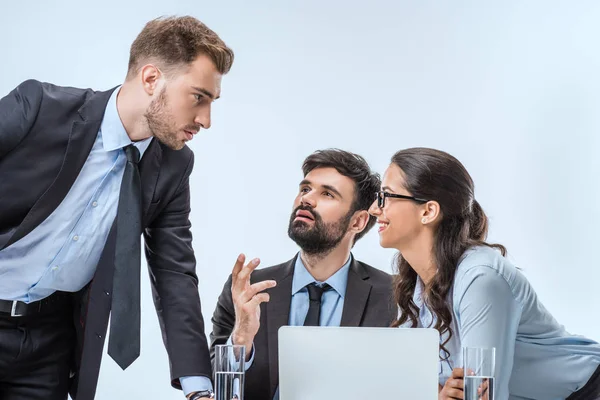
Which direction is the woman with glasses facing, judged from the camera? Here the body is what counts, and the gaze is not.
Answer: to the viewer's left

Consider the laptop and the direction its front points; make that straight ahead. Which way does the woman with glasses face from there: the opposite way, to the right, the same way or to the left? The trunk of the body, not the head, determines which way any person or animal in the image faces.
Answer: to the left

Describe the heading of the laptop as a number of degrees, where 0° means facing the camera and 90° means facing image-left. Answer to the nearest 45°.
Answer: approximately 180°

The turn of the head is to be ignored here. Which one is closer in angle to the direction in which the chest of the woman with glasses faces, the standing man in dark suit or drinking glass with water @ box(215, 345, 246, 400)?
the standing man in dark suit

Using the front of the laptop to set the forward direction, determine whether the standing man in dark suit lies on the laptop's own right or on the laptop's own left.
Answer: on the laptop's own left

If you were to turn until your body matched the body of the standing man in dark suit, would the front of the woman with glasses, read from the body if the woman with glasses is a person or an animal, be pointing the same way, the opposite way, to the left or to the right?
the opposite way

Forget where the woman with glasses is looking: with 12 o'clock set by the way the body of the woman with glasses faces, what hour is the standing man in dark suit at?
The standing man in dark suit is roughly at 11 o'clock from the woman with glasses.

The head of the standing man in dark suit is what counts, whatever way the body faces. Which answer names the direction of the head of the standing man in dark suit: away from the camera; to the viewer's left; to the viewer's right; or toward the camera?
to the viewer's right

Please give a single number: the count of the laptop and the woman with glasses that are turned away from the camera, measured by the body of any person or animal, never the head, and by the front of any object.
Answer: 1

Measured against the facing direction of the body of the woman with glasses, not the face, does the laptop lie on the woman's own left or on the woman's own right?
on the woman's own left

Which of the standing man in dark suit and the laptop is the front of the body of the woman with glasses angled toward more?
the standing man in dark suit
